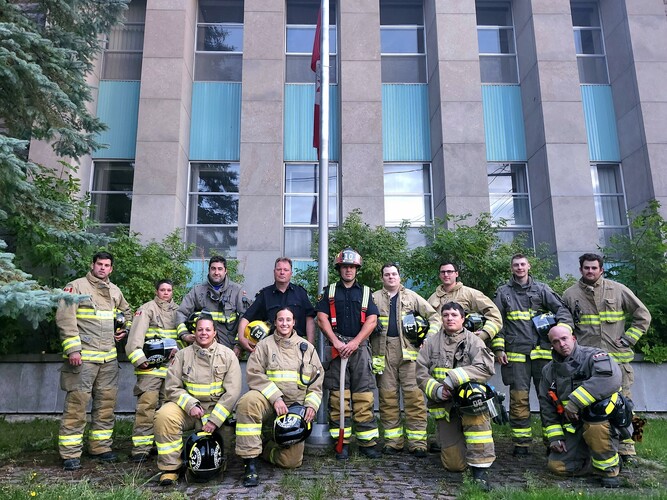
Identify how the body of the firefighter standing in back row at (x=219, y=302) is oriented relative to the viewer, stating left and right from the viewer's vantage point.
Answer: facing the viewer

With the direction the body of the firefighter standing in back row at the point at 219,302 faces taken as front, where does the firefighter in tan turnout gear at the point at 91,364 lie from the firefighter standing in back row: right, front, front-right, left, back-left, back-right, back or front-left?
right

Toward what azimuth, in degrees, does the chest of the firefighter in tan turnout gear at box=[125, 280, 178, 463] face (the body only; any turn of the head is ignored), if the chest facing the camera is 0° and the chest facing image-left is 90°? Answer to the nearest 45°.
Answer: approximately 315°

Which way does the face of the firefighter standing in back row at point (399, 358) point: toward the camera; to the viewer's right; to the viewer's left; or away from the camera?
toward the camera

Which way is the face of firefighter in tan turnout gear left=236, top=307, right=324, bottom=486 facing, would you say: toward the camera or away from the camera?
toward the camera

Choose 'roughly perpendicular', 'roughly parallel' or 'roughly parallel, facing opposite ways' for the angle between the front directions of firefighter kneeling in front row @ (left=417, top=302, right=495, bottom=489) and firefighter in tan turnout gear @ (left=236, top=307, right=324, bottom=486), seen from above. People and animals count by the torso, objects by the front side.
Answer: roughly parallel

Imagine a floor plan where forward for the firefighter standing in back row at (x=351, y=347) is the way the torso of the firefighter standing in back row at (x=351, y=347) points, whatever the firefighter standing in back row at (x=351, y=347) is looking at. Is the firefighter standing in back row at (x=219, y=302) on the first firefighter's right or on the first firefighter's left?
on the first firefighter's right

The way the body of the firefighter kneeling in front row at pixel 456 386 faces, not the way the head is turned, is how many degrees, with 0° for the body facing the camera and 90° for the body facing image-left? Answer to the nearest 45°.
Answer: approximately 0°

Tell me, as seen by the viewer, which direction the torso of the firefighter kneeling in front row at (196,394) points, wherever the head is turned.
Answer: toward the camera

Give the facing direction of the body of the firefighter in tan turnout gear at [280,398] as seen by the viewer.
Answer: toward the camera

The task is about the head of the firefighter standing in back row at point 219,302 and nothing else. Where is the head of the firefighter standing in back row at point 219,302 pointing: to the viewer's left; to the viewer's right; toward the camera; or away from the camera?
toward the camera

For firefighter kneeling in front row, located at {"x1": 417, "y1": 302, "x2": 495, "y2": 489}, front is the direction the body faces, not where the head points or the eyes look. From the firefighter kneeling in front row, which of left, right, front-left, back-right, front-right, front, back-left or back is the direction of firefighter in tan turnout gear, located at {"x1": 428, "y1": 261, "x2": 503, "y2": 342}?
back
